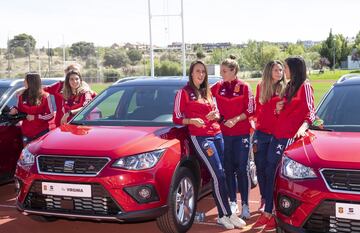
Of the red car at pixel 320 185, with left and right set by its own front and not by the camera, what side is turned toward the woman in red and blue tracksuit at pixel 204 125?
right

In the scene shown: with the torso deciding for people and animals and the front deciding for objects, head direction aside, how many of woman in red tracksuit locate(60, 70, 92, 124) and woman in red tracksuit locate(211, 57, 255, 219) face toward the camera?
2

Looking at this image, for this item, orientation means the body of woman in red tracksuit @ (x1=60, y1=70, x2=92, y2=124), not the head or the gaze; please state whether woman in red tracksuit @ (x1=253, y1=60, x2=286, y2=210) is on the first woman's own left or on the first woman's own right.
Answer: on the first woman's own left

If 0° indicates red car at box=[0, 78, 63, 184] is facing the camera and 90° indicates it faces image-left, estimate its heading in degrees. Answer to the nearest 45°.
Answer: approximately 45°

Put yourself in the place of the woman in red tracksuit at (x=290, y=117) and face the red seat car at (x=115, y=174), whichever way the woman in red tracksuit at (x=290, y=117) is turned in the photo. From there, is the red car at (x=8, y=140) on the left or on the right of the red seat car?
right

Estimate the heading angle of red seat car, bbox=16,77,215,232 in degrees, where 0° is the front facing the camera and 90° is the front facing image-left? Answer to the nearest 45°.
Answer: approximately 45°

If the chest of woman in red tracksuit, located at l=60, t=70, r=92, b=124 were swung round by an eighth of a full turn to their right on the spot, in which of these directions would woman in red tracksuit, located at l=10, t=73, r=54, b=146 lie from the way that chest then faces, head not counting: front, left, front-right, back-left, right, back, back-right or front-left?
front-right

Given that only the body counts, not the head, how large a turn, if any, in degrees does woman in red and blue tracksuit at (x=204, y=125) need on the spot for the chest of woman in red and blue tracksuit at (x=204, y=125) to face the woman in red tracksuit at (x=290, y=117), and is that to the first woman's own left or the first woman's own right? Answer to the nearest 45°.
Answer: approximately 45° to the first woman's own left

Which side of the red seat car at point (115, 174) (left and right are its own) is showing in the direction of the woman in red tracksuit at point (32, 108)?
right
